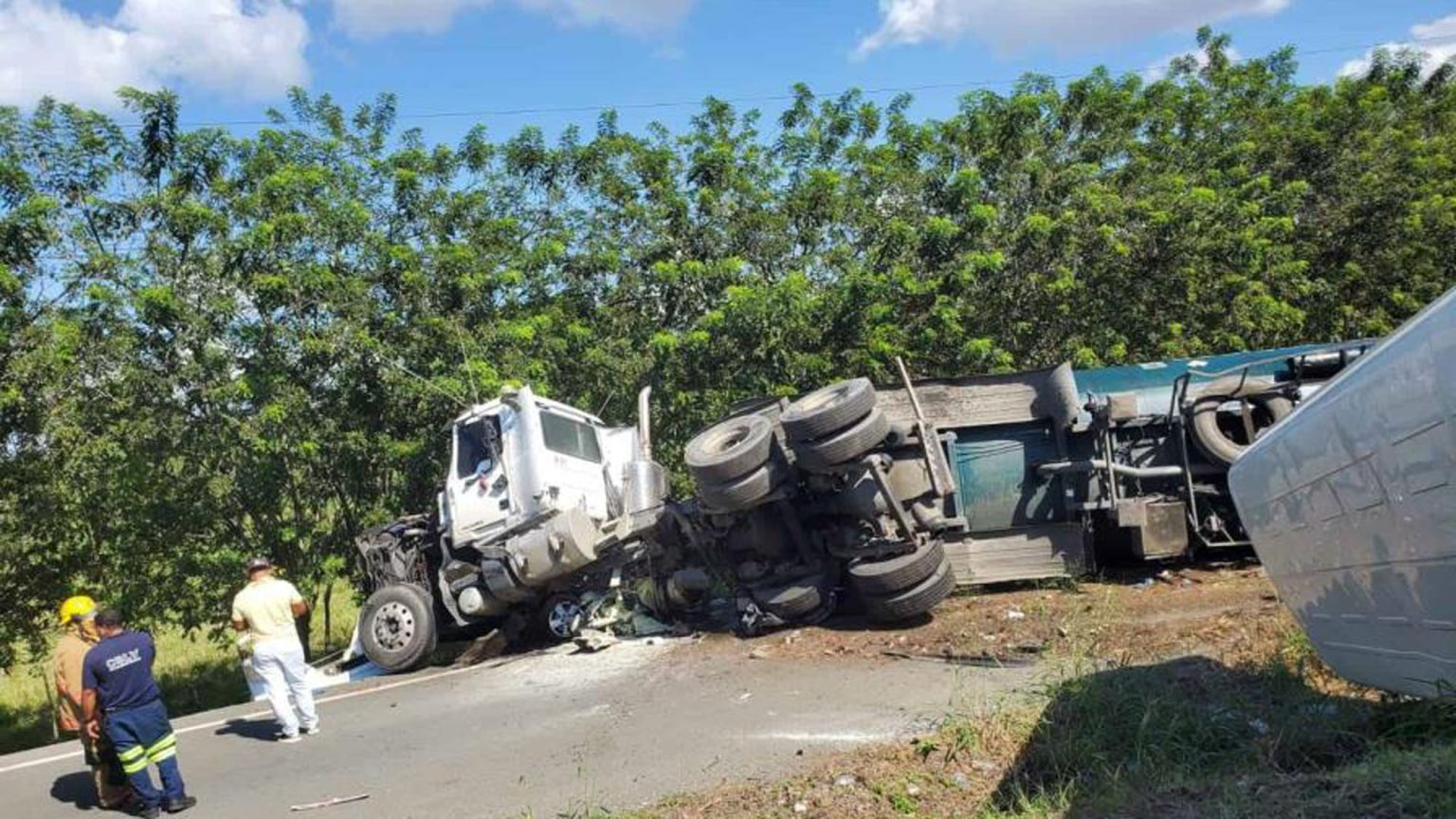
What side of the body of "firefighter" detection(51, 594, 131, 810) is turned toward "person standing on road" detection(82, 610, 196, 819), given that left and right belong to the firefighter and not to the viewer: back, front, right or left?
front

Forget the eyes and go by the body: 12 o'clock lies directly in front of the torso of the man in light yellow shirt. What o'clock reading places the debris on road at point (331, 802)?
The debris on road is roughly at 6 o'clock from the man in light yellow shirt.

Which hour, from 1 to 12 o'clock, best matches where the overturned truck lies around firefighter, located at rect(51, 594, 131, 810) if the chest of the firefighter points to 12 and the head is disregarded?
The overturned truck is roughly at 12 o'clock from the firefighter.

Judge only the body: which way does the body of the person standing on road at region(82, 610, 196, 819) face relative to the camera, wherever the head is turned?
away from the camera

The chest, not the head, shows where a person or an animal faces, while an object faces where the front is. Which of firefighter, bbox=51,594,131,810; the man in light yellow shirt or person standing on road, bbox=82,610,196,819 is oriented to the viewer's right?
the firefighter

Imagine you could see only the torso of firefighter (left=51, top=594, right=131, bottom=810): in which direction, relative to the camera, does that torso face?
to the viewer's right

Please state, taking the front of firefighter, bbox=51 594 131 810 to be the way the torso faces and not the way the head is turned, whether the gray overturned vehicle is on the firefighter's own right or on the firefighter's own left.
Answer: on the firefighter's own right

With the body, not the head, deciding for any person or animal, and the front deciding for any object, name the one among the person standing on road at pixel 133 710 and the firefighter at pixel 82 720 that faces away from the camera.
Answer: the person standing on road

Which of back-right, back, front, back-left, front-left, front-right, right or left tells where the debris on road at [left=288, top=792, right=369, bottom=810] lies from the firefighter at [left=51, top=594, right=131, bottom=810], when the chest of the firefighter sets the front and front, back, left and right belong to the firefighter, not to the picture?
front-right

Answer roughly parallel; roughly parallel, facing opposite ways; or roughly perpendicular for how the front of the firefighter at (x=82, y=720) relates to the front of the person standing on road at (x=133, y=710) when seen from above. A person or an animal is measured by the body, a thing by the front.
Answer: roughly perpendicular

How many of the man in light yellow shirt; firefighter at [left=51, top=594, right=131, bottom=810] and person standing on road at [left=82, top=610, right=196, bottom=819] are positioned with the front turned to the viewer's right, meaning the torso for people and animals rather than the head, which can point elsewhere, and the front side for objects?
1

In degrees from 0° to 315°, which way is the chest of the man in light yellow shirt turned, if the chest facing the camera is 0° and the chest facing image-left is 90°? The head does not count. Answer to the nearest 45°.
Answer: approximately 180°

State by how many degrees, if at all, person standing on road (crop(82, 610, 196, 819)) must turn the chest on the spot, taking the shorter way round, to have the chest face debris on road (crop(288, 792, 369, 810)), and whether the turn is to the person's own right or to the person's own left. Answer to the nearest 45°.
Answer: approximately 135° to the person's own right
